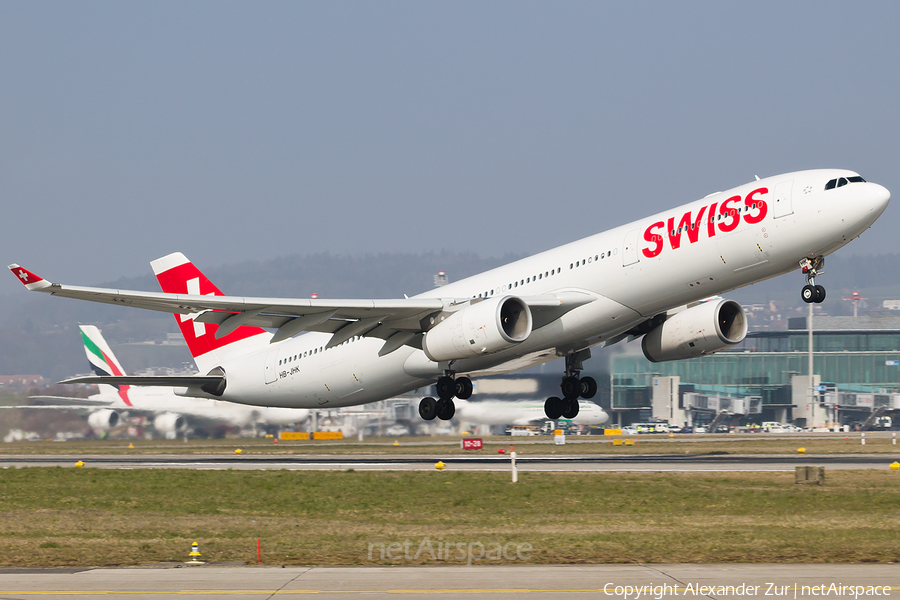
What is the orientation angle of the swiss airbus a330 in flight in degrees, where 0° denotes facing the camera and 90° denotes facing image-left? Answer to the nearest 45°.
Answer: approximately 315°
